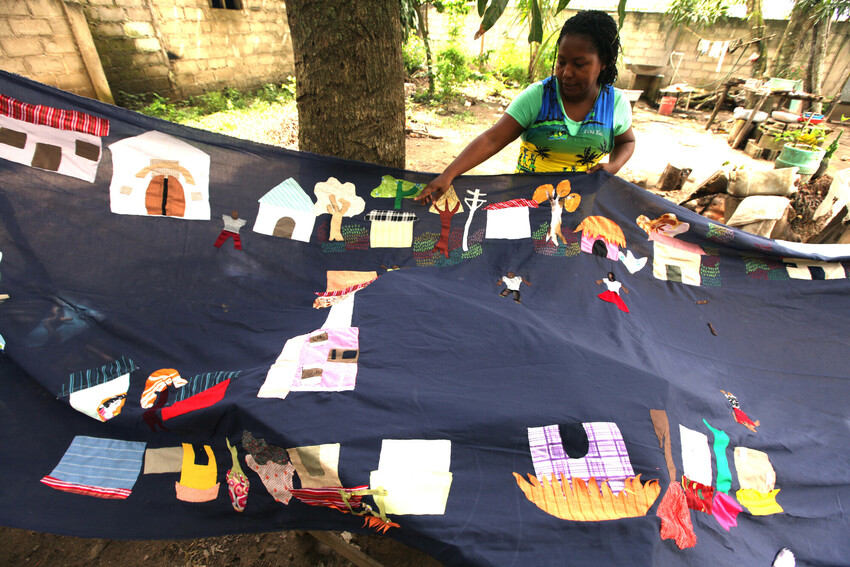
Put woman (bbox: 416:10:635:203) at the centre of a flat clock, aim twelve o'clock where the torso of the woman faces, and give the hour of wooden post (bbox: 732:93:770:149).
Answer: The wooden post is roughly at 7 o'clock from the woman.

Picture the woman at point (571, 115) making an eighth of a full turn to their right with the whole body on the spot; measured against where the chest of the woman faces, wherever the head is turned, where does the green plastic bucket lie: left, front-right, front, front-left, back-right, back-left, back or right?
back

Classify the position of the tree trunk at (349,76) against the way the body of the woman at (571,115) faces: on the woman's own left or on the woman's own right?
on the woman's own right

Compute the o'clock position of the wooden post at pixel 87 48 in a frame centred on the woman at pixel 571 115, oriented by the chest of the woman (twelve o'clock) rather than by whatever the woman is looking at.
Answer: The wooden post is roughly at 4 o'clock from the woman.

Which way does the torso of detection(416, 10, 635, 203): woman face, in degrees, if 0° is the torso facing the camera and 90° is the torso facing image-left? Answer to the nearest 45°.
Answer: approximately 0°

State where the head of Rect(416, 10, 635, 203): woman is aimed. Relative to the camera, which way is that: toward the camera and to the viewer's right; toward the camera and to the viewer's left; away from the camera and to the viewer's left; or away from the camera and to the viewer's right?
toward the camera and to the viewer's left

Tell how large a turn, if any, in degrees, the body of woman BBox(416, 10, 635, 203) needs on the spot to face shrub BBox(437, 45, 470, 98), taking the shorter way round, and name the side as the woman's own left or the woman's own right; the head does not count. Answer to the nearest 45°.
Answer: approximately 180°

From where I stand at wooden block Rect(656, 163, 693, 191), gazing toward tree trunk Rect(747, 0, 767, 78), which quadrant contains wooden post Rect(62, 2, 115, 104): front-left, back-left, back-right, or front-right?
back-left

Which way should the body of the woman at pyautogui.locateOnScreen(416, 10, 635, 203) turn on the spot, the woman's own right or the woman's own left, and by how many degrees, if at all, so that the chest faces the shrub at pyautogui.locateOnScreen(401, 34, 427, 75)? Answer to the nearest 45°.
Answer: approximately 180°

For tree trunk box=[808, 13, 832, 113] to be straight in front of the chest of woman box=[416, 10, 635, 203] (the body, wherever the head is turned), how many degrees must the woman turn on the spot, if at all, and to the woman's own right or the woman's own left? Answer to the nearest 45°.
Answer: approximately 135° to the woman's own left
